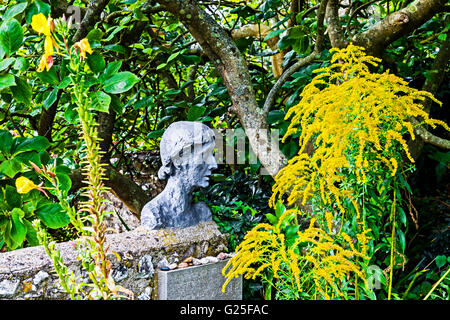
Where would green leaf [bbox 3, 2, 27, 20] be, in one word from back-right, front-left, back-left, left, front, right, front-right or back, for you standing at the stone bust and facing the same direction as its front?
back-right

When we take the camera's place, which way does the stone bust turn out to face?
facing to the right of the viewer

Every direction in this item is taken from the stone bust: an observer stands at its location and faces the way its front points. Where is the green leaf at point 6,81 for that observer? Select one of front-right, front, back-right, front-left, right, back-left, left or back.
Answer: back-right
